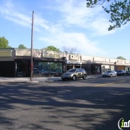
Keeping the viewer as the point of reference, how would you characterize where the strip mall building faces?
facing the viewer and to the right of the viewer

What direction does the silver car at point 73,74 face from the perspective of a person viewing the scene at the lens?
facing the viewer and to the left of the viewer

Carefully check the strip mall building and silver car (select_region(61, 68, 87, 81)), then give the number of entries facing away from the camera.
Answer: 0

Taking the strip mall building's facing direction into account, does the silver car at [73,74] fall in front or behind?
in front
